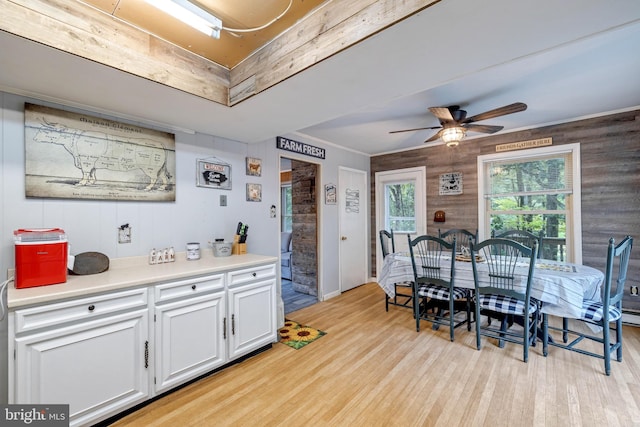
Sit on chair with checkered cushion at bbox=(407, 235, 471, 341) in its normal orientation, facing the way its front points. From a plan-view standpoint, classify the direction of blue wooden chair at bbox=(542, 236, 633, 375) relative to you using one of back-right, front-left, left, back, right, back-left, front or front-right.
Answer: front-right

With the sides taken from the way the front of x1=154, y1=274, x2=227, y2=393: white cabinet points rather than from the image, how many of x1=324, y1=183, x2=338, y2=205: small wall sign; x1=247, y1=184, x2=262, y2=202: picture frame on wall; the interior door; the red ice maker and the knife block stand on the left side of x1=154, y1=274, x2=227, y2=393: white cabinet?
4

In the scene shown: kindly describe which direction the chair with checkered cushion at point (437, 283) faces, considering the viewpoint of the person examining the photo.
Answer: facing away from the viewer and to the right of the viewer

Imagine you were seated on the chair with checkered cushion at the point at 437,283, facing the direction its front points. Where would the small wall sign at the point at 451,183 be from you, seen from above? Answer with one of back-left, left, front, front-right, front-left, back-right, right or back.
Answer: front-left

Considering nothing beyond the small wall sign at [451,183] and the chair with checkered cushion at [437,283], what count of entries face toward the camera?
1

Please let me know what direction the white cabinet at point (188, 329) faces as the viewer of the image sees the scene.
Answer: facing the viewer and to the right of the viewer

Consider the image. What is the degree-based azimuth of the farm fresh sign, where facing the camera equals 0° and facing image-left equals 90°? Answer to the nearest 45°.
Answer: approximately 315°

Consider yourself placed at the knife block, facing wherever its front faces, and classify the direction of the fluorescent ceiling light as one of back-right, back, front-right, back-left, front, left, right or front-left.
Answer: front-right

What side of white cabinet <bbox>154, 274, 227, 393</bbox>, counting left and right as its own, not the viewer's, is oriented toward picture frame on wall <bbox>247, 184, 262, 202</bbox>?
left
